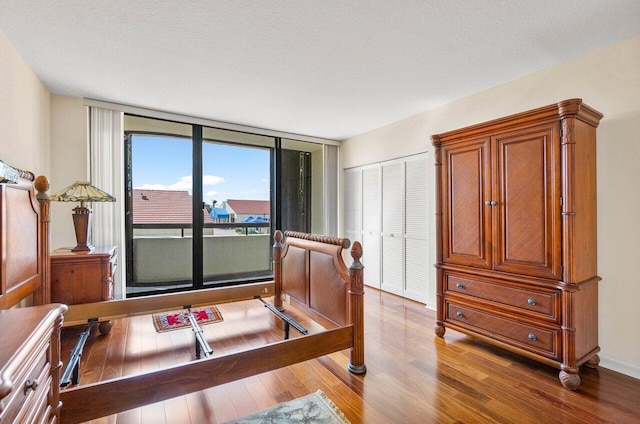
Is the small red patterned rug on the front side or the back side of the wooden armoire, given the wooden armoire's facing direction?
on the front side

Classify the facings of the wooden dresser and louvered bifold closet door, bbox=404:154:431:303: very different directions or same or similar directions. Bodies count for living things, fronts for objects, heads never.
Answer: very different directions

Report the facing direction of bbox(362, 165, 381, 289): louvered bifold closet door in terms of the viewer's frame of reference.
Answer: facing the viewer and to the left of the viewer

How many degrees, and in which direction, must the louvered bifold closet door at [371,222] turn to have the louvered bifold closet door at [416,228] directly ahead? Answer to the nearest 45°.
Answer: approximately 90° to its left

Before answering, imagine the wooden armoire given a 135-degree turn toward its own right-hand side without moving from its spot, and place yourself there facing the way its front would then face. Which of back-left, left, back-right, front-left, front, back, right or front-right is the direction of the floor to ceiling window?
left

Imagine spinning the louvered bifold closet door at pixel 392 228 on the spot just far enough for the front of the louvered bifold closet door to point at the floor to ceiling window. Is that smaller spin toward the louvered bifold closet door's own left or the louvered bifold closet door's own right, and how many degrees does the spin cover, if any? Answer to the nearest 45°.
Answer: approximately 45° to the louvered bifold closet door's own right

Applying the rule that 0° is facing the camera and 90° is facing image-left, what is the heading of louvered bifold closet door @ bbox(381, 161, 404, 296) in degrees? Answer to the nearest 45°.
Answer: approximately 45°
